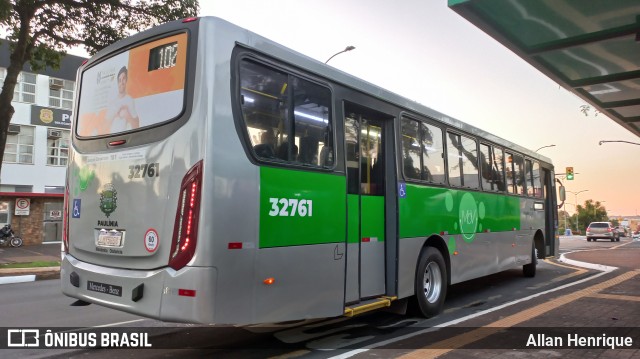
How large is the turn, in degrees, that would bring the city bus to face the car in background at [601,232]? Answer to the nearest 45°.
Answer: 0° — it already faces it

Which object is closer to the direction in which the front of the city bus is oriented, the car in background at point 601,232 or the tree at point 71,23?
the car in background

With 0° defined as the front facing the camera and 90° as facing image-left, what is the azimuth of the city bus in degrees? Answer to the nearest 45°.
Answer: approximately 225°

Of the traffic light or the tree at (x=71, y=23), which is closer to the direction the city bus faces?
the traffic light

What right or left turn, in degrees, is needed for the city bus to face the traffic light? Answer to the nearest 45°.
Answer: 0° — it already faces it

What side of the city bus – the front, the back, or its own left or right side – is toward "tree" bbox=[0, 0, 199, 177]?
left
